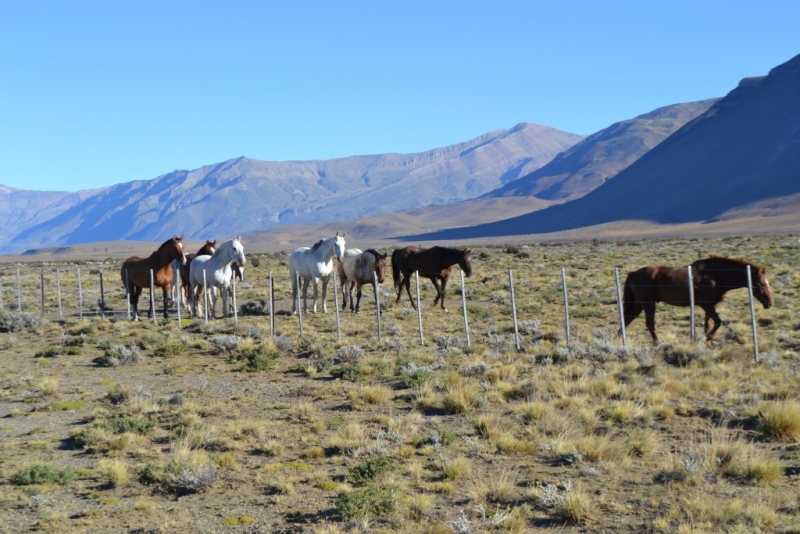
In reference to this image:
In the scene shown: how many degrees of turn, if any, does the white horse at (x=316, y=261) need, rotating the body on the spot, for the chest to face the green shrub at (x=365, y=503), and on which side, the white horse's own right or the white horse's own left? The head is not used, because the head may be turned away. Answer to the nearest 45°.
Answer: approximately 45° to the white horse's own right

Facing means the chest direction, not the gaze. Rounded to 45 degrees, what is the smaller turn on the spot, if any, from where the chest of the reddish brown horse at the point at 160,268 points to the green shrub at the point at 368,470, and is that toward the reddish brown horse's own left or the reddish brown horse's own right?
approximately 45° to the reddish brown horse's own right

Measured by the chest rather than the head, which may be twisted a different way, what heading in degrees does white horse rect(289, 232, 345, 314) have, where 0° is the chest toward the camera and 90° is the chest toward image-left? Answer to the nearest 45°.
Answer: approximately 315°

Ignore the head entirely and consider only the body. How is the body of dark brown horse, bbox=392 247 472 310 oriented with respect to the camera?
to the viewer's right

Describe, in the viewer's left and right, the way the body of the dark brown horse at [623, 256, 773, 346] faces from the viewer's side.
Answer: facing to the right of the viewer

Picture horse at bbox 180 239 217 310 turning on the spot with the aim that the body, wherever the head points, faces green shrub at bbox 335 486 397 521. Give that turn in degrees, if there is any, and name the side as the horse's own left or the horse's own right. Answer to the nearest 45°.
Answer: approximately 45° to the horse's own right
